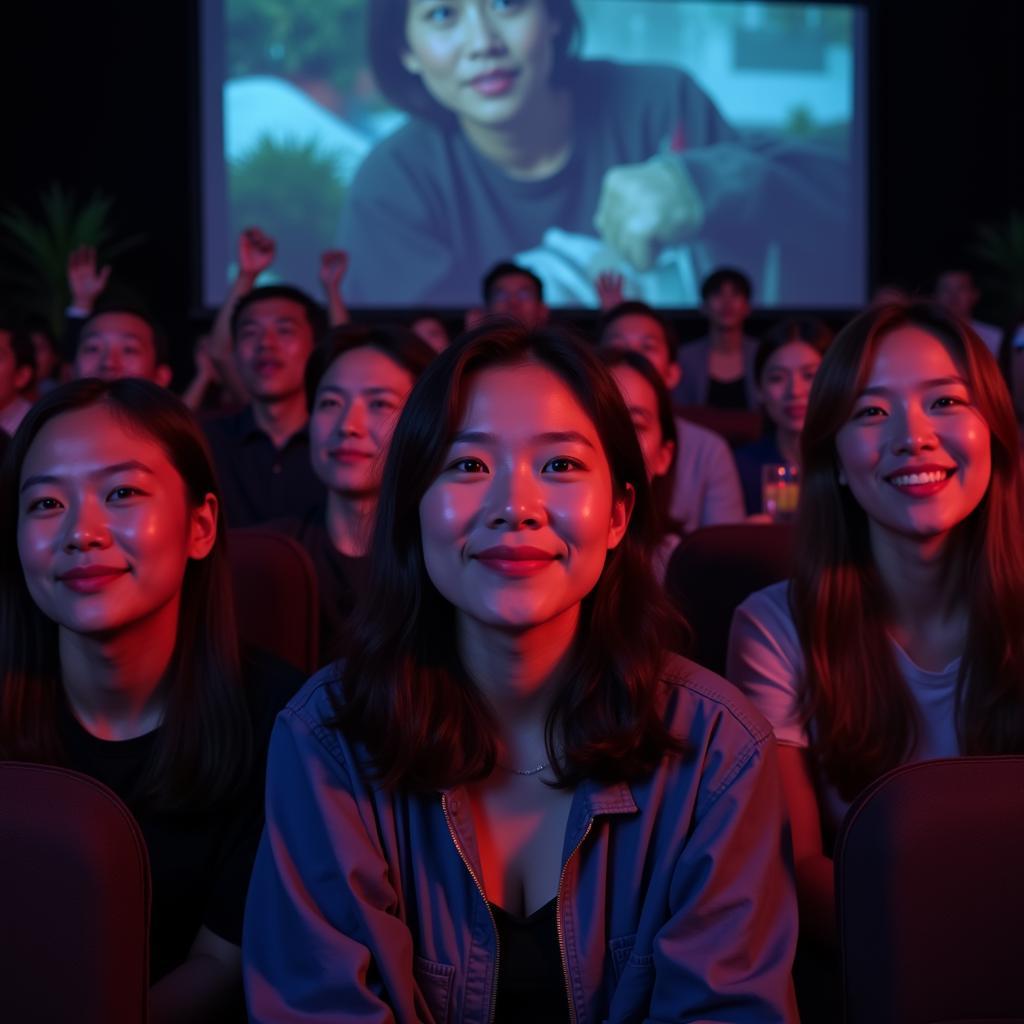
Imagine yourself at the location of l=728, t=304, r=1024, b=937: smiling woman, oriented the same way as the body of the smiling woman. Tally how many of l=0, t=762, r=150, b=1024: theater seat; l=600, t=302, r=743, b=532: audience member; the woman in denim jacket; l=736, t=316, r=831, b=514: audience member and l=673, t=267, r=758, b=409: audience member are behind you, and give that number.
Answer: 3

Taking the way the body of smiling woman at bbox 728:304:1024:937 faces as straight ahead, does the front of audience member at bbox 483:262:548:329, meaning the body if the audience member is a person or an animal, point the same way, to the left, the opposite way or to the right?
the same way

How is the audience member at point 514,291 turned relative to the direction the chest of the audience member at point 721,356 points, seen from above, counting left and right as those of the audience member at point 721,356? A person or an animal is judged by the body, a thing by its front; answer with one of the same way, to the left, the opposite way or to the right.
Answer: the same way

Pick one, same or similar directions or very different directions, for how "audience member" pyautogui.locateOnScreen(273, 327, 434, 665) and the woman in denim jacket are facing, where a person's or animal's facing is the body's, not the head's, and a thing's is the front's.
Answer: same or similar directions

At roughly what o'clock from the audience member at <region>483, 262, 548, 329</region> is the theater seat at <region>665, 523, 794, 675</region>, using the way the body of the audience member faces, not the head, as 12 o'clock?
The theater seat is roughly at 12 o'clock from the audience member.

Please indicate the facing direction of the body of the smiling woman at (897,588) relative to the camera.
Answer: toward the camera

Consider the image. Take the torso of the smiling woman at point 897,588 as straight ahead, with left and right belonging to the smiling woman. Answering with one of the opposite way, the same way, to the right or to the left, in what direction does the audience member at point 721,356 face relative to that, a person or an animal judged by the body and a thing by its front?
the same way

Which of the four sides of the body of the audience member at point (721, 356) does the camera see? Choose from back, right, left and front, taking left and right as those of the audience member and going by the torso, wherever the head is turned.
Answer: front

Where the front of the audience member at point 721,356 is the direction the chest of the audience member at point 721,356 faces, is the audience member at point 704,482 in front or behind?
in front

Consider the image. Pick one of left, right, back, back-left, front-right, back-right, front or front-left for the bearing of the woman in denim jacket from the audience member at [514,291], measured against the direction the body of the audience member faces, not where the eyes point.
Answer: front

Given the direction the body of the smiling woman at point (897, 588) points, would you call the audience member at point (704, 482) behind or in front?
behind

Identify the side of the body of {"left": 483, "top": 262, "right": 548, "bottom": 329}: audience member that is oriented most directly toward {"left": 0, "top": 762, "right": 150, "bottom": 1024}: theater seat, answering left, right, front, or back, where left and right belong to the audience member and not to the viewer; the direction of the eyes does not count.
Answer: front

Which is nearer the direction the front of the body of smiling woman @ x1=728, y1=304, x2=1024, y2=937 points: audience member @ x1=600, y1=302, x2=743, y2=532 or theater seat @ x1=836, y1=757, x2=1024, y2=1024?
the theater seat

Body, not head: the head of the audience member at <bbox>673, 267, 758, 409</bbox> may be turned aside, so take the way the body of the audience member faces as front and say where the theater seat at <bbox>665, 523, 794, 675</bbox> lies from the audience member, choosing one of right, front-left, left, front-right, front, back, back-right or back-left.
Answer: front

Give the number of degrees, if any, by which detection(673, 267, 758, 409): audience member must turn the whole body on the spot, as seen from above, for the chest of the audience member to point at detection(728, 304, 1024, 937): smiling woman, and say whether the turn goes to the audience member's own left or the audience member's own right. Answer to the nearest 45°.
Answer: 0° — they already face them

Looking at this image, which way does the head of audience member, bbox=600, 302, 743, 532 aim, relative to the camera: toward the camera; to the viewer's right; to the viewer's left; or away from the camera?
toward the camera
